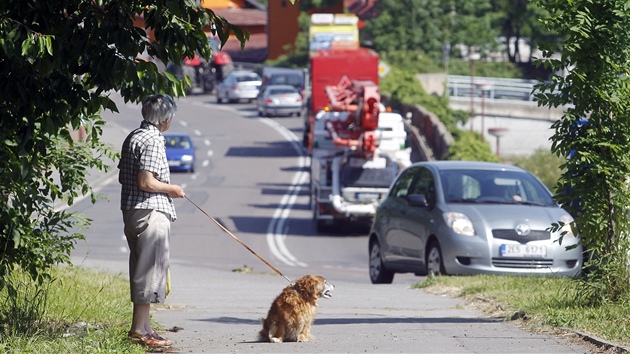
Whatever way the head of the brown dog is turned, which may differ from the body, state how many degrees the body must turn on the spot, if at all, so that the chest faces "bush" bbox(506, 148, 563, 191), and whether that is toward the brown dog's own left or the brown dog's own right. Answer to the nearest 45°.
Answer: approximately 90° to the brown dog's own left

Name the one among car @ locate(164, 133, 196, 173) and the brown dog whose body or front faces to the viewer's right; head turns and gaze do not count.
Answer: the brown dog

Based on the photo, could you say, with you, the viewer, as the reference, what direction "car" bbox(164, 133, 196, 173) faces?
facing the viewer

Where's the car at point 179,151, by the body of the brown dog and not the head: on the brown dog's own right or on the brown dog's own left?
on the brown dog's own left

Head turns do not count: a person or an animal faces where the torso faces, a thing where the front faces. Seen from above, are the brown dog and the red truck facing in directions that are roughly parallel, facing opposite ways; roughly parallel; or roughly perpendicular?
roughly perpendicular

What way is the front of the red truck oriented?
away from the camera

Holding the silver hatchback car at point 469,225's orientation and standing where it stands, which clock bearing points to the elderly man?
The elderly man is roughly at 2 o'clock from the silver hatchback car.

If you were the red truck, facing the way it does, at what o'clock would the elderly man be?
The elderly man is roughly at 6 o'clock from the red truck.

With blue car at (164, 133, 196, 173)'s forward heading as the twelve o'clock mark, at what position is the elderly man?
The elderly man is roughly at 12 o'clock from the blue car.

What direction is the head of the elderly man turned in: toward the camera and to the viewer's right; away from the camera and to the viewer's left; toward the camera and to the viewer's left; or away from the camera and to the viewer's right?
away from the camera and to the viewer's right

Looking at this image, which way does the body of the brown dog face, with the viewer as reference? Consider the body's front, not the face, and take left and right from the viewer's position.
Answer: facing to the right of the viewer

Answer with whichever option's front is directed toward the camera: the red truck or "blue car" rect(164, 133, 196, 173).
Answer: the blue car
